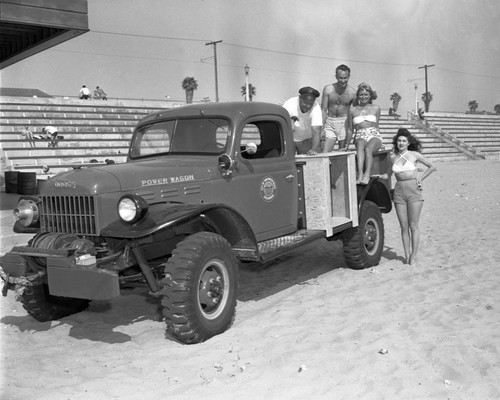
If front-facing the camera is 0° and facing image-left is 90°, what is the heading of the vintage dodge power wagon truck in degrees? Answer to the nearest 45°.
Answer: approximately 45°

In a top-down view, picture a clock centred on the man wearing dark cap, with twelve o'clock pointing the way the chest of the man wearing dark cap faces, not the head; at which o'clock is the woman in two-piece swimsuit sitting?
The woman in two-piece swimsuit sitting is roughly at 8 o'clock from the man wearing dark cap.

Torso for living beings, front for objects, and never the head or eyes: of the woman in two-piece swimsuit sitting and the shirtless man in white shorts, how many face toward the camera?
2

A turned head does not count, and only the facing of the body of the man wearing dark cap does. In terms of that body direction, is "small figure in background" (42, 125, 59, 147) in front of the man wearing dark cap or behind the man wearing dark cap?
behind

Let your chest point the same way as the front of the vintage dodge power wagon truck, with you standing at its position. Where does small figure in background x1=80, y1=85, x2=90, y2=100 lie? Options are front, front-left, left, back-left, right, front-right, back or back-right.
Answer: back-right

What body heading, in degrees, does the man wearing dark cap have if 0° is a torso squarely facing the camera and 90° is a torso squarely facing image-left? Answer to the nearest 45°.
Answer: approximately 0°

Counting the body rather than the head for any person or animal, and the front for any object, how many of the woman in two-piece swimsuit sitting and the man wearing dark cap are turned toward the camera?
2

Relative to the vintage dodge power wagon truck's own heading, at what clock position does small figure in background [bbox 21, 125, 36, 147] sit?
The small figure in background is roughly at 4 o'clock from the vintage dodge power wagon truck.

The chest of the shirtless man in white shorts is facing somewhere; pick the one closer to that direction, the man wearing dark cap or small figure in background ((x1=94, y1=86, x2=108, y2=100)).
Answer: the man wearing dark cap

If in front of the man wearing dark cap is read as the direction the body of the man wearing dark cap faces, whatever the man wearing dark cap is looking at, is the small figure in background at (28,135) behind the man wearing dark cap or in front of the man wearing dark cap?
behind
